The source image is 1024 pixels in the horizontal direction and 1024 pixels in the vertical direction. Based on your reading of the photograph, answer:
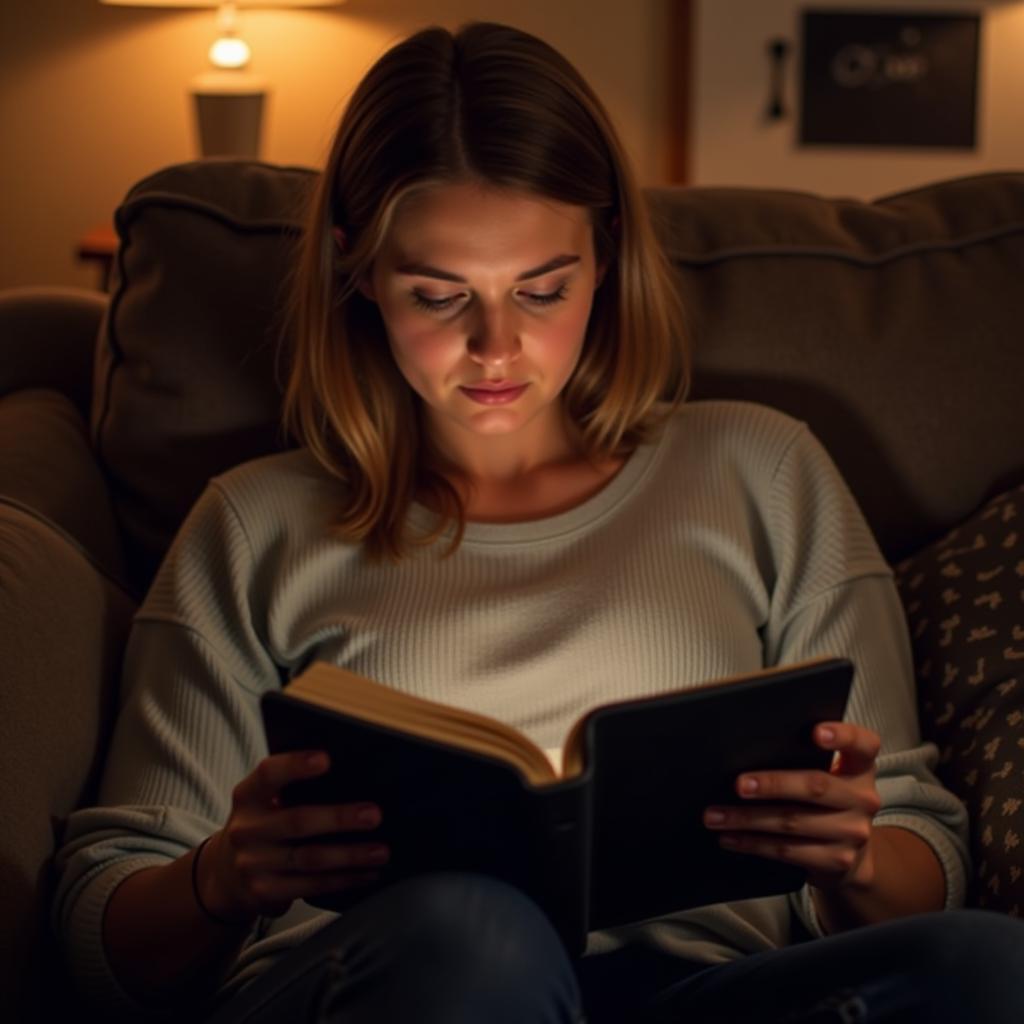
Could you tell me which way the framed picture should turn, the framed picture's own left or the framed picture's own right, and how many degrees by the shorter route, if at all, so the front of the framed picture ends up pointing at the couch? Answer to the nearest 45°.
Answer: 0° — it already faces it

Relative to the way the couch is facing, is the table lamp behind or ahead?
behind

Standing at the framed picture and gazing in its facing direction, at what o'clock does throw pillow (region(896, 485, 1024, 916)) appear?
The throw pillow is roughly at 12 o'clock from the framed picture.

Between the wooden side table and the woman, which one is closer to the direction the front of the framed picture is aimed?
the woman

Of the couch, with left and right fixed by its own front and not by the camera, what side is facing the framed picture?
back

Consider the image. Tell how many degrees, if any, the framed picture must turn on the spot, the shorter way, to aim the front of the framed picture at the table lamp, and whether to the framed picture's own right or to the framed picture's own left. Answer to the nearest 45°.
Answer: approximately 45° to the framed picture's own right

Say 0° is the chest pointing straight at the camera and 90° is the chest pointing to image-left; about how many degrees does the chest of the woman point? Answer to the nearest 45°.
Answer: approximately 0°

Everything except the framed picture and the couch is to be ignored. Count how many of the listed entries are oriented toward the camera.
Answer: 2
